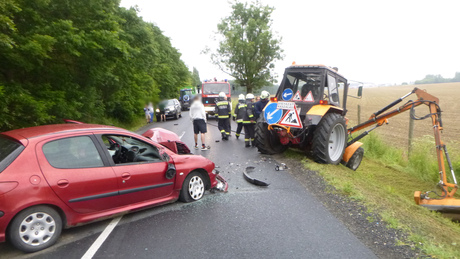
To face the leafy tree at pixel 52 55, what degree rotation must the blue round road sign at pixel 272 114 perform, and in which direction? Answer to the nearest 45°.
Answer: approximately 90° to its right

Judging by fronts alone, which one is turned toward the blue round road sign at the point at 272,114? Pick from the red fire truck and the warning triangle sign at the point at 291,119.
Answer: the red fire truck

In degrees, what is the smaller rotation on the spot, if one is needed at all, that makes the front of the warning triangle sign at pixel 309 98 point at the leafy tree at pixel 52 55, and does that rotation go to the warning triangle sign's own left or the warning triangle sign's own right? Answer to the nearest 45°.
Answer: approximately 90° to the warning triangle sign's own right

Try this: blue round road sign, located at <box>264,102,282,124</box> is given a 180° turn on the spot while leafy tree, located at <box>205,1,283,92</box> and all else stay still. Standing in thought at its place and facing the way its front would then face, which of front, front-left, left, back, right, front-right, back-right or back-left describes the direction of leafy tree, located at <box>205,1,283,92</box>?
front

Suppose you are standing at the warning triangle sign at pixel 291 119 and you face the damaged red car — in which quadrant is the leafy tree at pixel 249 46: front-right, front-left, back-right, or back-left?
back-right

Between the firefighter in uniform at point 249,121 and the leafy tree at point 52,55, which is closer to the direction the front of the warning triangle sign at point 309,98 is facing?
the leafy tree

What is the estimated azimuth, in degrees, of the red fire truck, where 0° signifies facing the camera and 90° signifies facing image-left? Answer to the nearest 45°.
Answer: approximately 0°

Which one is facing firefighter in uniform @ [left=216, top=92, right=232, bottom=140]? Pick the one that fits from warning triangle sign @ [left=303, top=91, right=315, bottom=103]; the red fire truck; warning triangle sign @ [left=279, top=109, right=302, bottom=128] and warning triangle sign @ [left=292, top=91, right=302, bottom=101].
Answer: the red fire truck

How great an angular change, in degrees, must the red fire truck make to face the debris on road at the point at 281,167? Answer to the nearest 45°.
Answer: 0° — it already faces it

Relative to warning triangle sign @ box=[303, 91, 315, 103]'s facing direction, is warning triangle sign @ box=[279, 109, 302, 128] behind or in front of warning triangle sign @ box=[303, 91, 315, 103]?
in front

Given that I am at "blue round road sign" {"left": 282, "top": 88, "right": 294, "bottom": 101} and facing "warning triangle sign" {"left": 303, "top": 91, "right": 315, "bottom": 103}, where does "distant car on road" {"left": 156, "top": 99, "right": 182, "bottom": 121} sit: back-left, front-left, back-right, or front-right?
back-left
